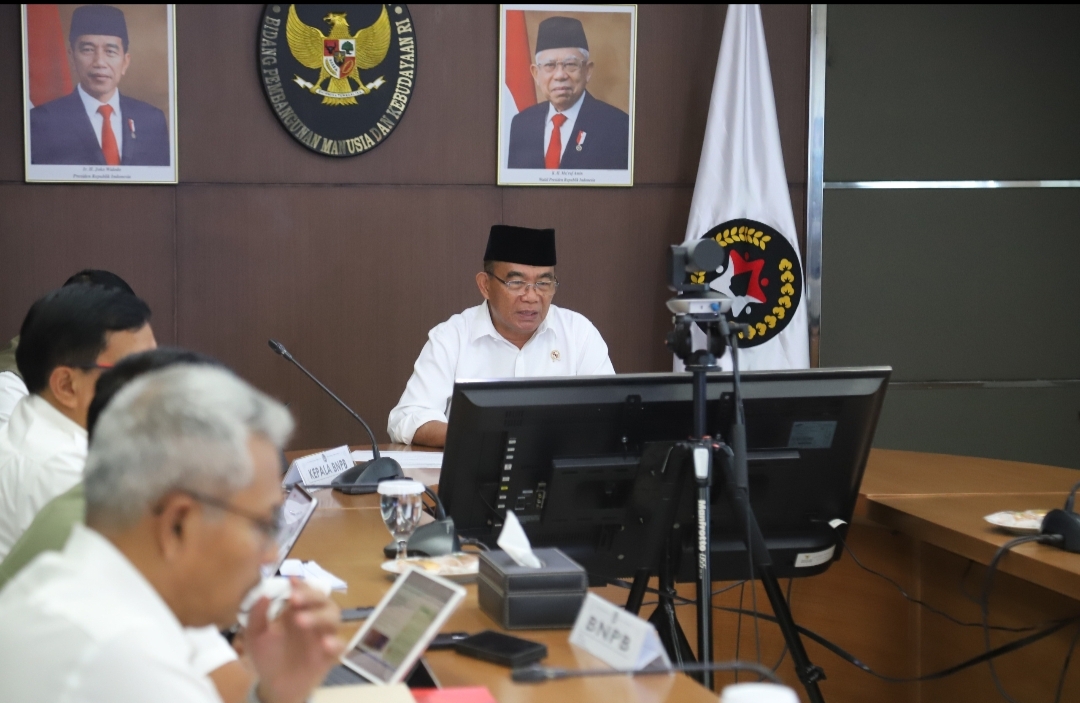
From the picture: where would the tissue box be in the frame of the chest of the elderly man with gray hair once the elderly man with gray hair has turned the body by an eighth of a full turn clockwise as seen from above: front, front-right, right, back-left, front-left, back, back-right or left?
left

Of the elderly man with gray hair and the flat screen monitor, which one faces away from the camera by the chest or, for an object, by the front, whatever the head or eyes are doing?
the flat screen monitor

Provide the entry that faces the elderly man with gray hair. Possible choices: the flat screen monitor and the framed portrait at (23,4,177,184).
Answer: the framed portrait

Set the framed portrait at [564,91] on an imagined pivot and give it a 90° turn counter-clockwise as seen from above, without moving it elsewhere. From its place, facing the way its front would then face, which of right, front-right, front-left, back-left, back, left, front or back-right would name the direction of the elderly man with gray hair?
right

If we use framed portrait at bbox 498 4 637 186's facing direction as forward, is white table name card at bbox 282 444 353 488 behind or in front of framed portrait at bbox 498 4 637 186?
in front

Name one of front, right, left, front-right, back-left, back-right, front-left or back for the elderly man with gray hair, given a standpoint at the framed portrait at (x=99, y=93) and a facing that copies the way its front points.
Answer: front

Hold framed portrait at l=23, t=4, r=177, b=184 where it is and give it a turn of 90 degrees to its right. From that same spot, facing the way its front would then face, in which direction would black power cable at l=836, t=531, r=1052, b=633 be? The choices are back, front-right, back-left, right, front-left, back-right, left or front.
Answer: back-left

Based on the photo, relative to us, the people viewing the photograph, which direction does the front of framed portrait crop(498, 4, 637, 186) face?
facing the viewer

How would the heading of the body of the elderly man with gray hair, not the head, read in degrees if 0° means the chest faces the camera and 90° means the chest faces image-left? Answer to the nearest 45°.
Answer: approximately 270°

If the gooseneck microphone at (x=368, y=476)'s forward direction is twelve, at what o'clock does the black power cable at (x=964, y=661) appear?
The black power cable is roughly at 7 o'clock from the gooseneck microphone.

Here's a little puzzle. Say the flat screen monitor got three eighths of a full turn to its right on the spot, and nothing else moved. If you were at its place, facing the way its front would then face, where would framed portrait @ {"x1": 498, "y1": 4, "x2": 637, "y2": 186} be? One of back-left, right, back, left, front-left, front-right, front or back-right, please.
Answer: back-left
